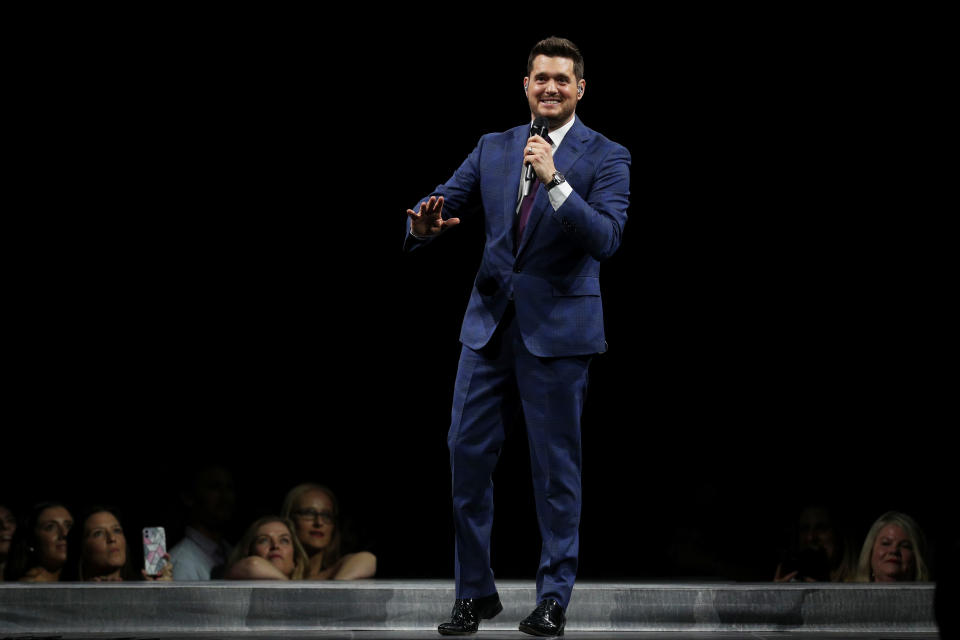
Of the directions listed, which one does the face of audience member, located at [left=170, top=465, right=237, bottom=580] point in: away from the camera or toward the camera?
toward the camera

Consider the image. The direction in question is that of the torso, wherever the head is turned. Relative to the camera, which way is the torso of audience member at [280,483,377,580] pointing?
toward the camera

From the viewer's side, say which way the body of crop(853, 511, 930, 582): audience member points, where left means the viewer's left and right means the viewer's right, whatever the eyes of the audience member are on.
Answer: facing the viewer

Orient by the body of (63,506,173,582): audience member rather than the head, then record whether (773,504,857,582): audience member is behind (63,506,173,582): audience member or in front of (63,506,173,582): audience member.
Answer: in front

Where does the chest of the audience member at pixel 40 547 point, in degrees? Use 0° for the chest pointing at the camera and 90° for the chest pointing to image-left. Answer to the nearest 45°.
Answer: approximately 315°

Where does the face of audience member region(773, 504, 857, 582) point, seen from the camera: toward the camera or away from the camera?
toward the camera

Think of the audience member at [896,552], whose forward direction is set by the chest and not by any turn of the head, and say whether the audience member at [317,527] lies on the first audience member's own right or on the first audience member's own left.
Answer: on the first audience member's own right

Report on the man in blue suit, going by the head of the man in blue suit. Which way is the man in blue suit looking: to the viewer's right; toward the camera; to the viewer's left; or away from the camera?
toward the camera

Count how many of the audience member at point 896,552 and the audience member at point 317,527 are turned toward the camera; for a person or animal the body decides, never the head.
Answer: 2

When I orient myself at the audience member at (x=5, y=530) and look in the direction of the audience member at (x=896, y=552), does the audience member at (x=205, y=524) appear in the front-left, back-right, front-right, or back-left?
front-left

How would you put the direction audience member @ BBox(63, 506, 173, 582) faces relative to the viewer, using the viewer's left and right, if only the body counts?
facing the viewer and to the right of the viewer

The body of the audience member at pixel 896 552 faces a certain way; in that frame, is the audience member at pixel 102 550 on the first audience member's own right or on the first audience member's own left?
on the first audience member's own right

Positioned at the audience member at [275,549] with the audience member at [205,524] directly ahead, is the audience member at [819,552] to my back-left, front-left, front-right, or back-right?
back-right
